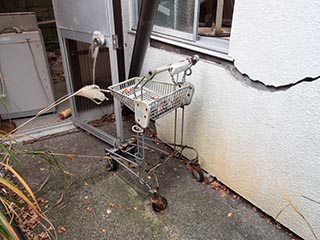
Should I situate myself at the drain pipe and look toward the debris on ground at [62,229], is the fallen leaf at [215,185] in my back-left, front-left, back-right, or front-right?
front-left

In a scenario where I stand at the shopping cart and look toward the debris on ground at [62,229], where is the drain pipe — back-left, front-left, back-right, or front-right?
back-right

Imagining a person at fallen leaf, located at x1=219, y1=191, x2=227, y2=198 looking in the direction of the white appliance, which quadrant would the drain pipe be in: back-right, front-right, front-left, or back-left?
front-right

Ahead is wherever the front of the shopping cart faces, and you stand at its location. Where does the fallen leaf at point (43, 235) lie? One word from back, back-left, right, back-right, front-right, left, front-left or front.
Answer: left

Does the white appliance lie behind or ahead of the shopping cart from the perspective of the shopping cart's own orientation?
ahead

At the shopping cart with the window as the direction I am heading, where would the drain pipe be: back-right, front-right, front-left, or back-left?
front-left

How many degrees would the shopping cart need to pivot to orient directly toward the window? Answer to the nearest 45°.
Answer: approximately 90° to its right

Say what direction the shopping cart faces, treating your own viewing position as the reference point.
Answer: facing away from the viewer and to the left of the viewer
